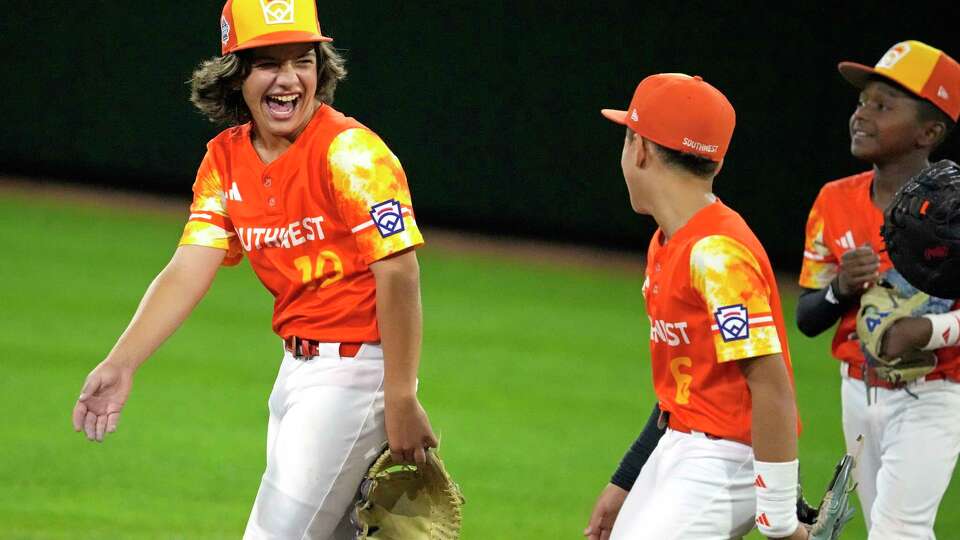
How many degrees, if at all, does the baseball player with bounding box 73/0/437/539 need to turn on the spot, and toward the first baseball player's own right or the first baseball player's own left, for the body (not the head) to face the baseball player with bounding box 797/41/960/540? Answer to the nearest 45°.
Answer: approximately 135° to the first baseball player's own left

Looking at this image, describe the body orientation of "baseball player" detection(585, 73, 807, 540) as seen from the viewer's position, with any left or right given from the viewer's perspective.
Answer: facing to the left of the viewer

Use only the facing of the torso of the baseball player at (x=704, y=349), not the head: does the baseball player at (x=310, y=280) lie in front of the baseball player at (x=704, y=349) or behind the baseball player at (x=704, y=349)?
in front

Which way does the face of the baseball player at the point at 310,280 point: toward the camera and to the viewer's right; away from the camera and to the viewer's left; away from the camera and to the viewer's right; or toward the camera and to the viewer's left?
toward the camera and to the viewer's right

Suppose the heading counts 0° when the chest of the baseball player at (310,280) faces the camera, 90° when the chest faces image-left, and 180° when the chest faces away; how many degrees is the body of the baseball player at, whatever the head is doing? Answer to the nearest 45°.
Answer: approximately 45°
